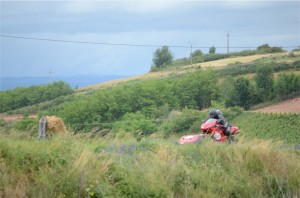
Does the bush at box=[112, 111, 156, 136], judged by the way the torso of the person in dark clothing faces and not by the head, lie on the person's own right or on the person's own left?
on the person's own right

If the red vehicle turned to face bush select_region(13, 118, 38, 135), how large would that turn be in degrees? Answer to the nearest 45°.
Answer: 0° — it already faces it

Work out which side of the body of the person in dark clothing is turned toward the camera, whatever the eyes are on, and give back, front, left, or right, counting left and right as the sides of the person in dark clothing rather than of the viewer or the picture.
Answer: left

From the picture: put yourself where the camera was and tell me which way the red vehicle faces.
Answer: facing to the left of the viewer

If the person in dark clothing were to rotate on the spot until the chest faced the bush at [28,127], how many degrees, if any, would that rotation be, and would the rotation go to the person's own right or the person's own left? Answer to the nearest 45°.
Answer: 0° — they already face it
